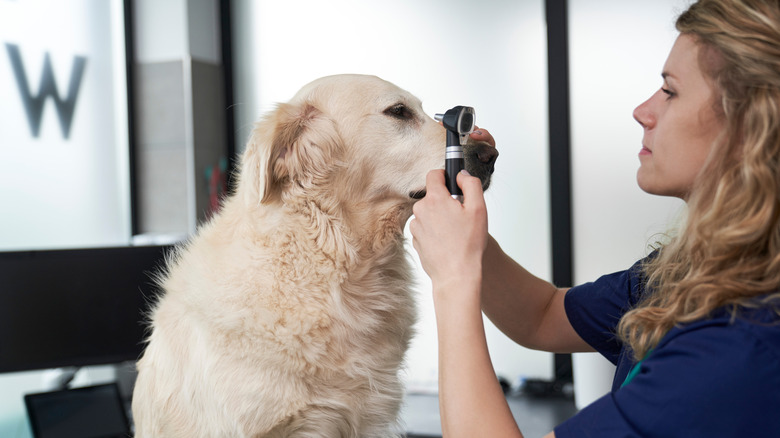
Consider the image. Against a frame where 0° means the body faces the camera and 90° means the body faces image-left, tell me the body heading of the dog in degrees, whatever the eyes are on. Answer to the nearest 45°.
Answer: approximately 270°

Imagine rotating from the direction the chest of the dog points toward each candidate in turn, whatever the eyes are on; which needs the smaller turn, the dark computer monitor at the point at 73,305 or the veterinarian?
the veterinarian

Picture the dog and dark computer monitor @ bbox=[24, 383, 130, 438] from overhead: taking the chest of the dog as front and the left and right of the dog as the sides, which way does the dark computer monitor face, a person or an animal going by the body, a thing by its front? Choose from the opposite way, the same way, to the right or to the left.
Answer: to the right

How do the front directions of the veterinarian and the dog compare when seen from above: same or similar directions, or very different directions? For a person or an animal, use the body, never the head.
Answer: very different directions

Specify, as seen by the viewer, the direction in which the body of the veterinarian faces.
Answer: to the viewer's left

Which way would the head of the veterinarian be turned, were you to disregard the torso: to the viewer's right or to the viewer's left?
to the viewer's left

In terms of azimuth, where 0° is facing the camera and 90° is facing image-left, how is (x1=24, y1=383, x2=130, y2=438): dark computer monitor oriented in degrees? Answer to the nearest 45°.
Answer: approximately 0°

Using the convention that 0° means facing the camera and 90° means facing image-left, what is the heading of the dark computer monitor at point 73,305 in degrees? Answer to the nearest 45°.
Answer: approximately 0°
